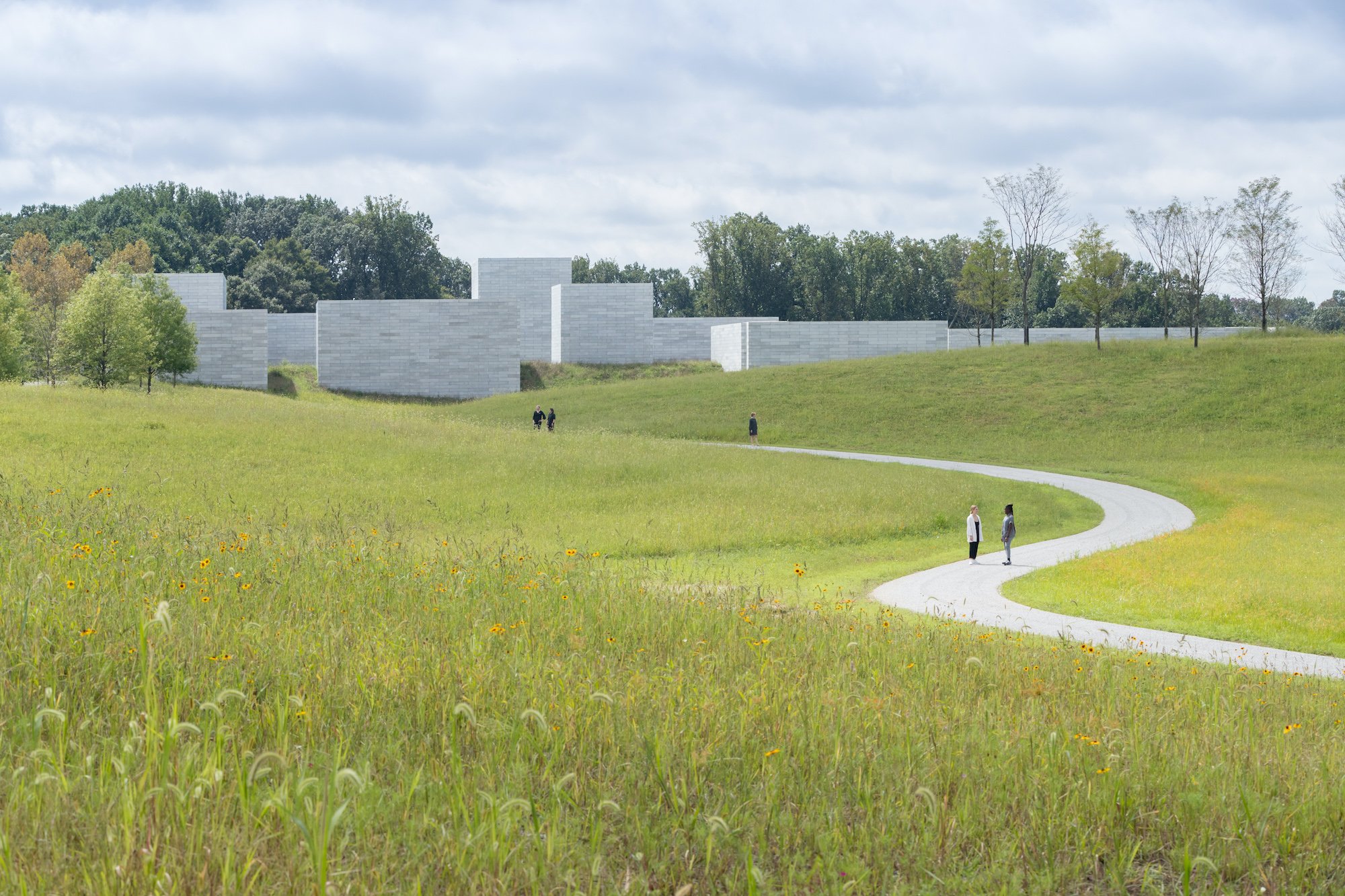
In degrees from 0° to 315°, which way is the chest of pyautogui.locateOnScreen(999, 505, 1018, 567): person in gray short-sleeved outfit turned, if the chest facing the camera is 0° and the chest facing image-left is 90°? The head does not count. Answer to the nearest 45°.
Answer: approximately 90°
